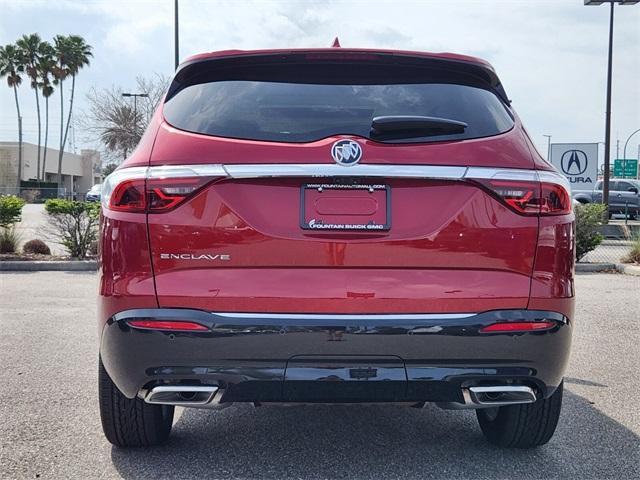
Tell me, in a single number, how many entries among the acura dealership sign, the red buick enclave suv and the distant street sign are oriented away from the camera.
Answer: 1

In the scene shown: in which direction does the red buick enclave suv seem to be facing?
away from the camera

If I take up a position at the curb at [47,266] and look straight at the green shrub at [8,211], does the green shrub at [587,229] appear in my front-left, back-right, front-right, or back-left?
back-right

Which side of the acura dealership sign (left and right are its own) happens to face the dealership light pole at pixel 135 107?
right

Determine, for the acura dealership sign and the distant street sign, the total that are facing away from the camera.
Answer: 0

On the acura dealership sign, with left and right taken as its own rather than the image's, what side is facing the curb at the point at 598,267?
front

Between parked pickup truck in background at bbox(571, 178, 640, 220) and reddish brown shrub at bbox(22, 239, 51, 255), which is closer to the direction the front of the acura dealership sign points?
the reddish brown shrub

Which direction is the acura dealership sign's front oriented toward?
toward the camera

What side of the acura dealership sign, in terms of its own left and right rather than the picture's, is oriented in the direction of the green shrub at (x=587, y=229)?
front

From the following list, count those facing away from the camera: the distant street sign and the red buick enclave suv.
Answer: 1

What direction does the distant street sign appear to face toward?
toward the camera

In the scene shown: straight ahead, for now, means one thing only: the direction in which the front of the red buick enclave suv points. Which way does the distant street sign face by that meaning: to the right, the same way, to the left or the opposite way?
the opposite way

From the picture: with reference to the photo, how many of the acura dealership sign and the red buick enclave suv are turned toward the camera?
1
